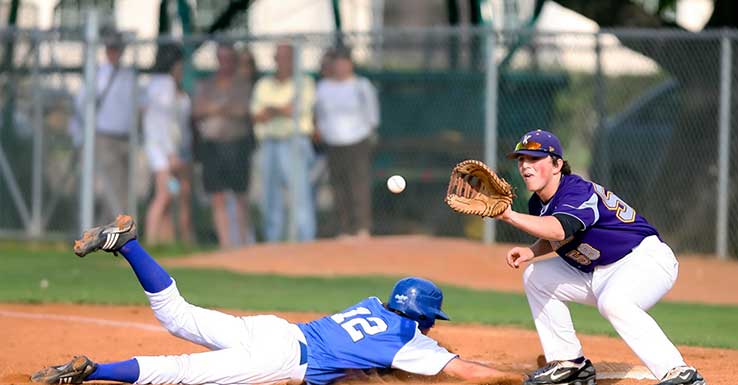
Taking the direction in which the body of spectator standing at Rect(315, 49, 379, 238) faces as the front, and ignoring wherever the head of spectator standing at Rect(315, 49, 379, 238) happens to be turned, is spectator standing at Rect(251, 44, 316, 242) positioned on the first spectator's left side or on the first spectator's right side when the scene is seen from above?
on the first spectator's right side

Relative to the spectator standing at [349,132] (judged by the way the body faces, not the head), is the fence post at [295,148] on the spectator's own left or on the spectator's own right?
on the spectator's own right

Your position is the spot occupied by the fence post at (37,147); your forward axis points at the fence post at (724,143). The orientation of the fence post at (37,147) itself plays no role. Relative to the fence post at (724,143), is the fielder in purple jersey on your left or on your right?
right

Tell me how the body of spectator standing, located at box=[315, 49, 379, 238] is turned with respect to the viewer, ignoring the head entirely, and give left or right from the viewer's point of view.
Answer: facing the viewer

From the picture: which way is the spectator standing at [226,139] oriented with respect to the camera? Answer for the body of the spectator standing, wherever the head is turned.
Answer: toward the camera

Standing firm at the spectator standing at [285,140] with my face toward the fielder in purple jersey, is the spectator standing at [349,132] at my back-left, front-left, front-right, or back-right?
front-left

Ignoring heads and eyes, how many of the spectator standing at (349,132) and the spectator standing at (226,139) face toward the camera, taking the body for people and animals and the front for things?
2

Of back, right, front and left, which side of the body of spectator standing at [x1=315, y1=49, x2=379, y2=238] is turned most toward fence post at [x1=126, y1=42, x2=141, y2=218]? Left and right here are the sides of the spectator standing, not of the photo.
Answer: right

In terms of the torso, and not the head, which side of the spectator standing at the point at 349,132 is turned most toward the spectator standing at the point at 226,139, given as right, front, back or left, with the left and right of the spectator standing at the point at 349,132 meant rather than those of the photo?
right
